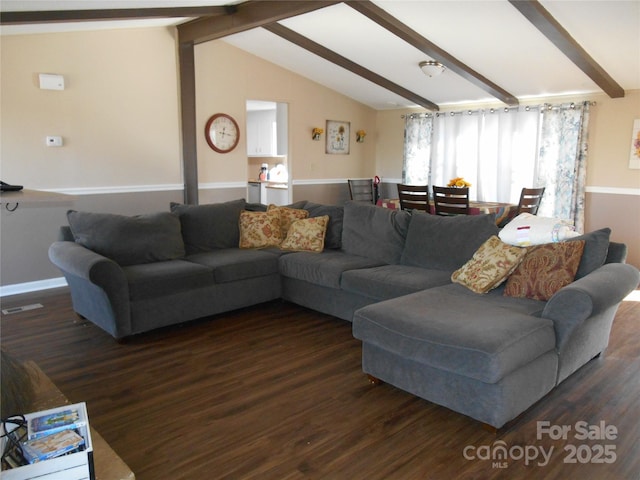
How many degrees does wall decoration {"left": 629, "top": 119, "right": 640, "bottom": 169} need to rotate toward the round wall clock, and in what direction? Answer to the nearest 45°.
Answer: approximately 45° to its right

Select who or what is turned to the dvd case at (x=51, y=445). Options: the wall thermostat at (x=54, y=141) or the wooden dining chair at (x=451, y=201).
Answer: the wall thermostat

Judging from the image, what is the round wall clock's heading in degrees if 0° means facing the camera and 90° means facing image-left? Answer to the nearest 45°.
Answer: approximately 315°

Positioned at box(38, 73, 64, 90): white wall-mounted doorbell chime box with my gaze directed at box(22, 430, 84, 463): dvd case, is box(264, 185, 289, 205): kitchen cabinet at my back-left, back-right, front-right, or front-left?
back-left

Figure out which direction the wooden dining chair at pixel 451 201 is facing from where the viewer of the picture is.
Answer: facing away from the viewer

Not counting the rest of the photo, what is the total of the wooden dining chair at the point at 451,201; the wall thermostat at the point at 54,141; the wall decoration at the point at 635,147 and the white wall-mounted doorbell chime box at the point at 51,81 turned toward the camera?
3

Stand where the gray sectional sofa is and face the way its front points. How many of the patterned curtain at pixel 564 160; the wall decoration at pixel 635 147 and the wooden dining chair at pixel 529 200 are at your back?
3

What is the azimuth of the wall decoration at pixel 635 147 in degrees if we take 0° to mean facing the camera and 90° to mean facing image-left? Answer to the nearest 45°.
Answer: approximately 0°
